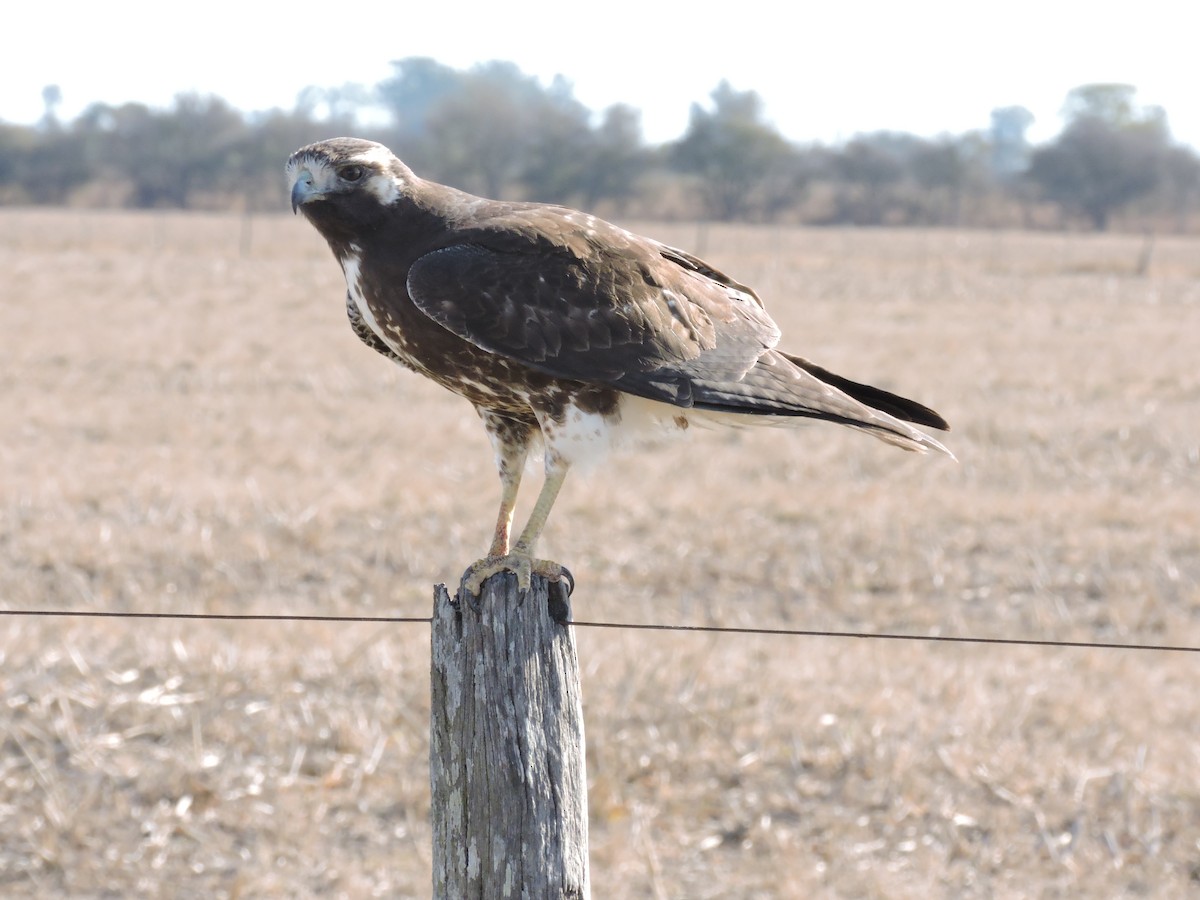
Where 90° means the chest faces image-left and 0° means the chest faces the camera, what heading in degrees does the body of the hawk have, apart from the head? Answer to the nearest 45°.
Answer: approximately 90°
